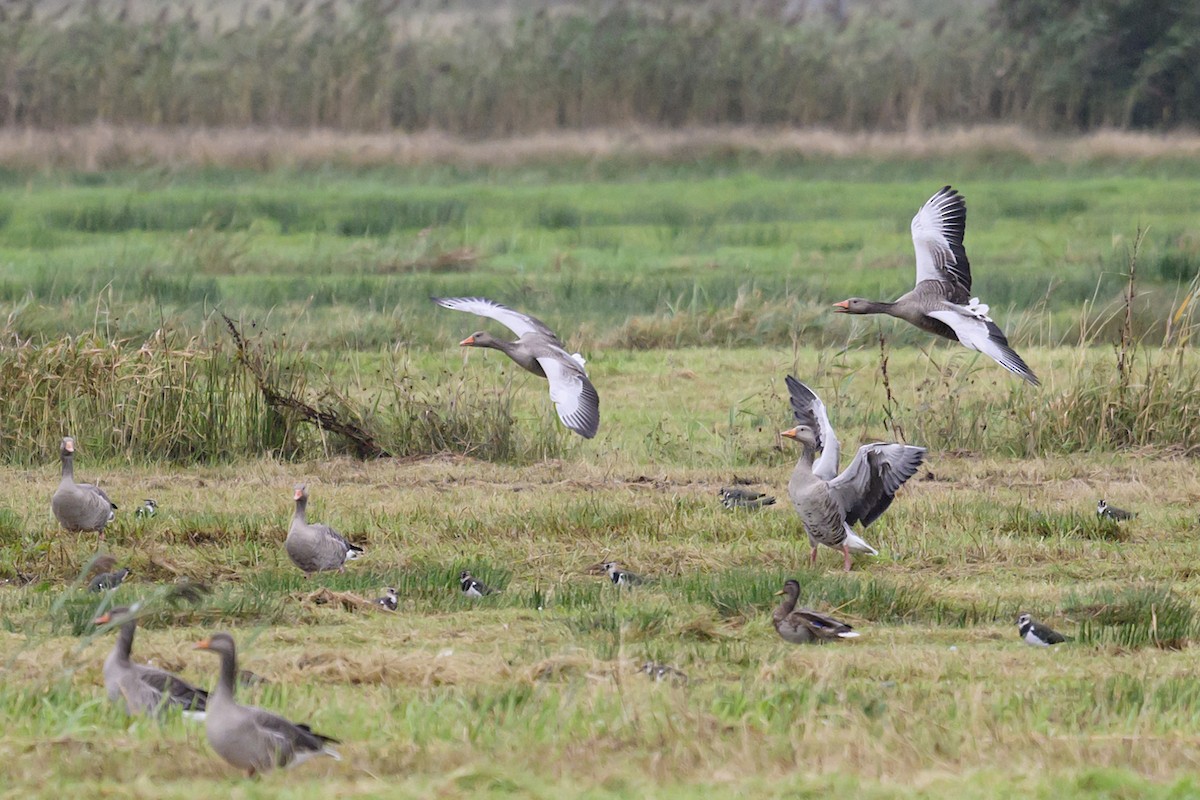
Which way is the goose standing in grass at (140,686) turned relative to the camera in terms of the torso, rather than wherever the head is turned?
to the viewer's left

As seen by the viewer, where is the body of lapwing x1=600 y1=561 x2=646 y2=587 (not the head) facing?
to the viewer's left

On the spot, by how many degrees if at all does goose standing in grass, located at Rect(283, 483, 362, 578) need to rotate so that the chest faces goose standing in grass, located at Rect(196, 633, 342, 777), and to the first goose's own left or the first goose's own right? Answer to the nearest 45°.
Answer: approximately 45° to the first goose's own left

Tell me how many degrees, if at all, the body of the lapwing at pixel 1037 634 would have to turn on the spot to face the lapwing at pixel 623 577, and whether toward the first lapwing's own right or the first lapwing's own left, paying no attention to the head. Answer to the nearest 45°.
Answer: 0° — it already faces it

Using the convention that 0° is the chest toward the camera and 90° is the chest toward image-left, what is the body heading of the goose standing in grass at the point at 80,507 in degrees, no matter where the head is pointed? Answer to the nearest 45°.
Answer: approximately 45°

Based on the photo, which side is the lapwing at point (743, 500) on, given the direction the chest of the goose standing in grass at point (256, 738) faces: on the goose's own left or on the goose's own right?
on the goose's own right

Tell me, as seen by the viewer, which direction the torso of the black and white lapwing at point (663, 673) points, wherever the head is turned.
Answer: to the viewer's left

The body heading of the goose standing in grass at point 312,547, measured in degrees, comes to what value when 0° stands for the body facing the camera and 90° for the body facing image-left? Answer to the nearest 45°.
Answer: approximately 45°

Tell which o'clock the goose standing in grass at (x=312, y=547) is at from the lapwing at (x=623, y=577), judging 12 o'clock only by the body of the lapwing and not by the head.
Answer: The goose standing in grass is roughly at 12 o'clock from the lapwing.

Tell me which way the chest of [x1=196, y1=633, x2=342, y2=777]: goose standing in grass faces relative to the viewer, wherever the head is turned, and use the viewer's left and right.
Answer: facing to the left of the viewer

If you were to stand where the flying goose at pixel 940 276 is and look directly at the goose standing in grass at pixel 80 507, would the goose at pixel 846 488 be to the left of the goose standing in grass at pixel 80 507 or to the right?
left

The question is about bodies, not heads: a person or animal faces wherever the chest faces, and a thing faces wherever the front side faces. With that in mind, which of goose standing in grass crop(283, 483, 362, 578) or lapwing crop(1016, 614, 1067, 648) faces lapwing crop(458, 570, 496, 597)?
lapwing crop(1016, 614, 1067, 648)

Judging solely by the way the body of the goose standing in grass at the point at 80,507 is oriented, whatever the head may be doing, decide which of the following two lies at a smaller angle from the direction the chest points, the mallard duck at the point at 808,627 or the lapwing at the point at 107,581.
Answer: the lapwing

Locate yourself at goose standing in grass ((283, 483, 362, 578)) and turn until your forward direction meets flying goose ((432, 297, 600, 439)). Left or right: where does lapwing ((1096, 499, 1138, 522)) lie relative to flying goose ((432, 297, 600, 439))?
right

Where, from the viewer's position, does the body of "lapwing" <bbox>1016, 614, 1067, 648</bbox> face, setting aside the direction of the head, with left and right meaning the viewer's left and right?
facing to the left of the viewer
